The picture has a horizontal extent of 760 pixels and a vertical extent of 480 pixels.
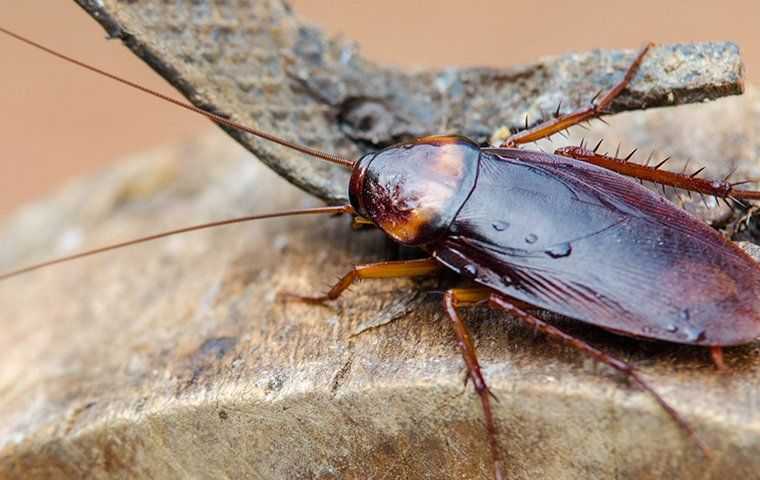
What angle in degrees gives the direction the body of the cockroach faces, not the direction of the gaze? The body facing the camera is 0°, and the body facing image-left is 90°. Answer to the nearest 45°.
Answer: approximately 90°
